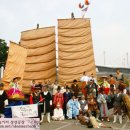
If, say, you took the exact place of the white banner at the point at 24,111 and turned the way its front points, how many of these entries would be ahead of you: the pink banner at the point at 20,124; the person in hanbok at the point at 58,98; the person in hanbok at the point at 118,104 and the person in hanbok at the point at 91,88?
1

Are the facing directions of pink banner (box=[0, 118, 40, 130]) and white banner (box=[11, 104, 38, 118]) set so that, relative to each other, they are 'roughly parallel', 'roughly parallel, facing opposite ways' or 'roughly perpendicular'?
roughly parallel

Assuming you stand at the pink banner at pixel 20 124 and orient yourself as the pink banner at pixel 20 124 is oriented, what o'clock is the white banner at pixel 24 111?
the white banner at pixel 24 111 is roughly at 6 o'clock from the pink banner at pixel 20 124.

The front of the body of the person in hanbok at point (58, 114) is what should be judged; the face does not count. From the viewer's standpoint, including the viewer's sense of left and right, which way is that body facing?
facing the viewer

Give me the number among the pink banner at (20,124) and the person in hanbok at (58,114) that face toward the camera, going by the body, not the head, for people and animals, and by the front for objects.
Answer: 2

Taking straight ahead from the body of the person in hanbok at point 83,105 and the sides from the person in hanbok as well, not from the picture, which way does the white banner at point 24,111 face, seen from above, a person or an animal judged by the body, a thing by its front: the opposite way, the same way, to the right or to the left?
the same way

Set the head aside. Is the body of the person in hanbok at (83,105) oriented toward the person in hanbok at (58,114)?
no

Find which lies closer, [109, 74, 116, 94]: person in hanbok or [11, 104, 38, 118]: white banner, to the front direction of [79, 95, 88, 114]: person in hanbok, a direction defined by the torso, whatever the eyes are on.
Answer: the white banner

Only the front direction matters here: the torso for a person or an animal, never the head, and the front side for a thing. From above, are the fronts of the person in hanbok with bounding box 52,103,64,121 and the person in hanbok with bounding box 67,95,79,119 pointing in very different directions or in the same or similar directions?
same or similar directions

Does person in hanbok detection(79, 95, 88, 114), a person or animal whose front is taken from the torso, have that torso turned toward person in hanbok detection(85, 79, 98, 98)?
no

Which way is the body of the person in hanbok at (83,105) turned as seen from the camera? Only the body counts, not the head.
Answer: toward the camera

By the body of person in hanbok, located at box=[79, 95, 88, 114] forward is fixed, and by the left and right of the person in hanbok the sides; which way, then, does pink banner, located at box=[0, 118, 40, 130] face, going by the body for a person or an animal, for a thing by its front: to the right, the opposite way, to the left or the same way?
the same way

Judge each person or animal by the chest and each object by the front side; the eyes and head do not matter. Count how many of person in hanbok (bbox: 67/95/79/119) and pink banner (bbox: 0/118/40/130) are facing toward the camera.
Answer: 2

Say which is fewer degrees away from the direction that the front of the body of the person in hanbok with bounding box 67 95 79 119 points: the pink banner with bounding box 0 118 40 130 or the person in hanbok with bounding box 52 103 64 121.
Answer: the pink banner

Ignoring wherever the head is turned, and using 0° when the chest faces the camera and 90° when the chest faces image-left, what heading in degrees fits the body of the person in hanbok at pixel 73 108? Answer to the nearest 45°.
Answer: approximately 0°

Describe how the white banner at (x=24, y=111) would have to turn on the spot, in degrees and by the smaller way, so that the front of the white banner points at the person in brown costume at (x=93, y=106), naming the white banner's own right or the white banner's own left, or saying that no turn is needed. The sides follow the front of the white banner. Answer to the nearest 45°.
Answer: approximately 135° to the white banner's own left

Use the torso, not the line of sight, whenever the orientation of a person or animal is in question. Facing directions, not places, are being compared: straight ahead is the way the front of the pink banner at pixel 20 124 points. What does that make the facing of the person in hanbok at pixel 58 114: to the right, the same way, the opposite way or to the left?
the same way
